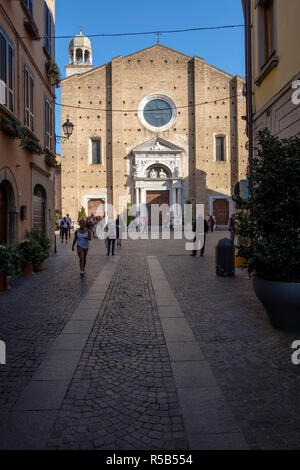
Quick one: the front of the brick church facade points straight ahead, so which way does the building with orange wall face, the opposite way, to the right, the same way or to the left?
to the left

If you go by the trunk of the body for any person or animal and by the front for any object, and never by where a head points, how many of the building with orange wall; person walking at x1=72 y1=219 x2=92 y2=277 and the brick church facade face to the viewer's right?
1

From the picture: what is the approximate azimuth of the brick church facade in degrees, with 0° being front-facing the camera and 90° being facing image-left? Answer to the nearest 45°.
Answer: approximately 0°

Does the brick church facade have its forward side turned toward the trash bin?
yes

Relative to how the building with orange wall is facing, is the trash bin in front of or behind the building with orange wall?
in front

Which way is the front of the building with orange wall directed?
to the viewer's right

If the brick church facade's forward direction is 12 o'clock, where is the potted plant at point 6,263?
The potted plant is roughly at 12 o'clock from the brick church facade.

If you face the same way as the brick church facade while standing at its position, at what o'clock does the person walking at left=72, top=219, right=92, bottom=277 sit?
The person walking is roughly at 12 o'clock from the brick church facade.

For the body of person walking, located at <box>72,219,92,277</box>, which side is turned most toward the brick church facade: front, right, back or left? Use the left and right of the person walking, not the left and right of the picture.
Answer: back

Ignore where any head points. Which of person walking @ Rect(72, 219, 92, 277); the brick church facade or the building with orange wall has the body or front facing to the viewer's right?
the building with orange wall

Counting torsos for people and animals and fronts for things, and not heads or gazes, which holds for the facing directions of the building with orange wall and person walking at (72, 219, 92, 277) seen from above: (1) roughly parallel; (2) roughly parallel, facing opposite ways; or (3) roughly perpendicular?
roughly perpendicular

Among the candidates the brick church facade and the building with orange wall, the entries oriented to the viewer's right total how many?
1

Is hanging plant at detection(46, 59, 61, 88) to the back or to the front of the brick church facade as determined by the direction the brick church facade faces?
to the front

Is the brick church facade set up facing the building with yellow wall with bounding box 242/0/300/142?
yes
